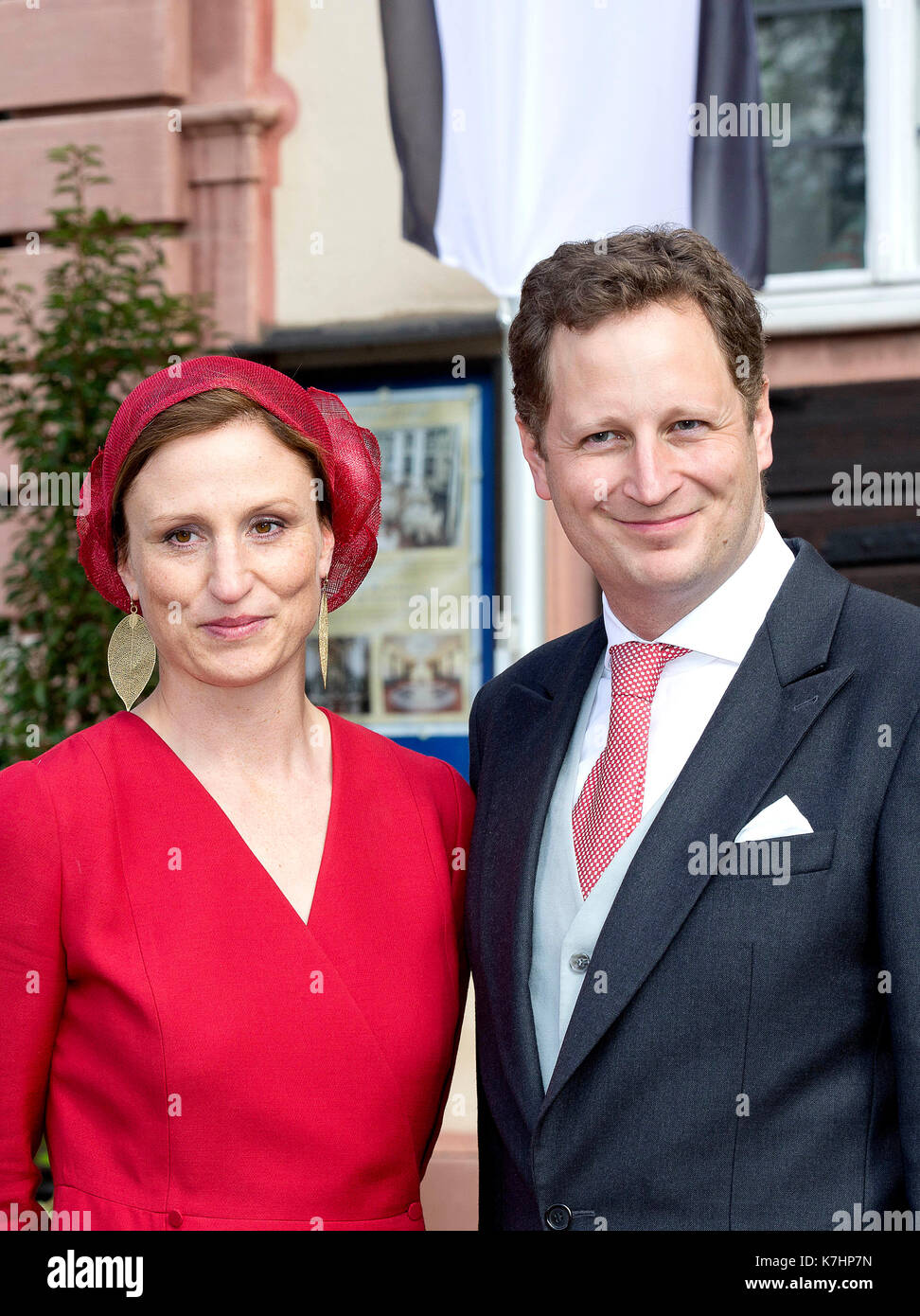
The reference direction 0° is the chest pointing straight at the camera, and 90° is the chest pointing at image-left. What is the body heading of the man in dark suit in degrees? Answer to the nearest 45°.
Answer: approximately 45°

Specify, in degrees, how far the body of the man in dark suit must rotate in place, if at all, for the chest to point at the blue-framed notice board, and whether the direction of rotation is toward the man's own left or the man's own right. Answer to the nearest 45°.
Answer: approximately 135° to the man's own right
